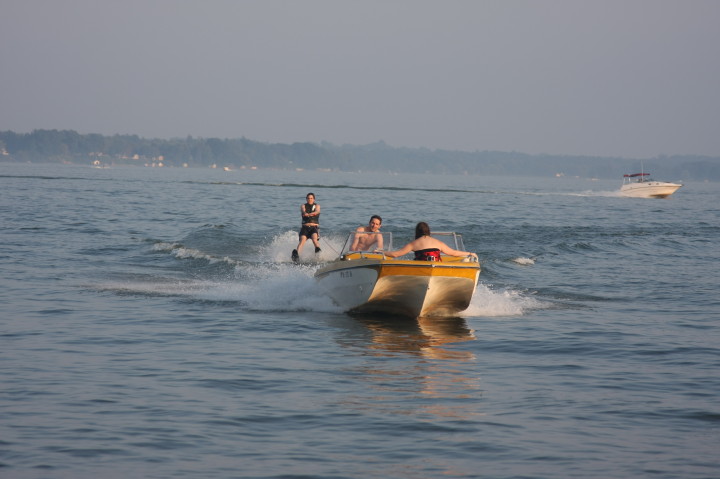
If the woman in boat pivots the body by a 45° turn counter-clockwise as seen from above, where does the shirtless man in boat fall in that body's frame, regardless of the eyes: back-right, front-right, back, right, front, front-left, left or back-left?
front

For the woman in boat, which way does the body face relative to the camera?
away from the camera
